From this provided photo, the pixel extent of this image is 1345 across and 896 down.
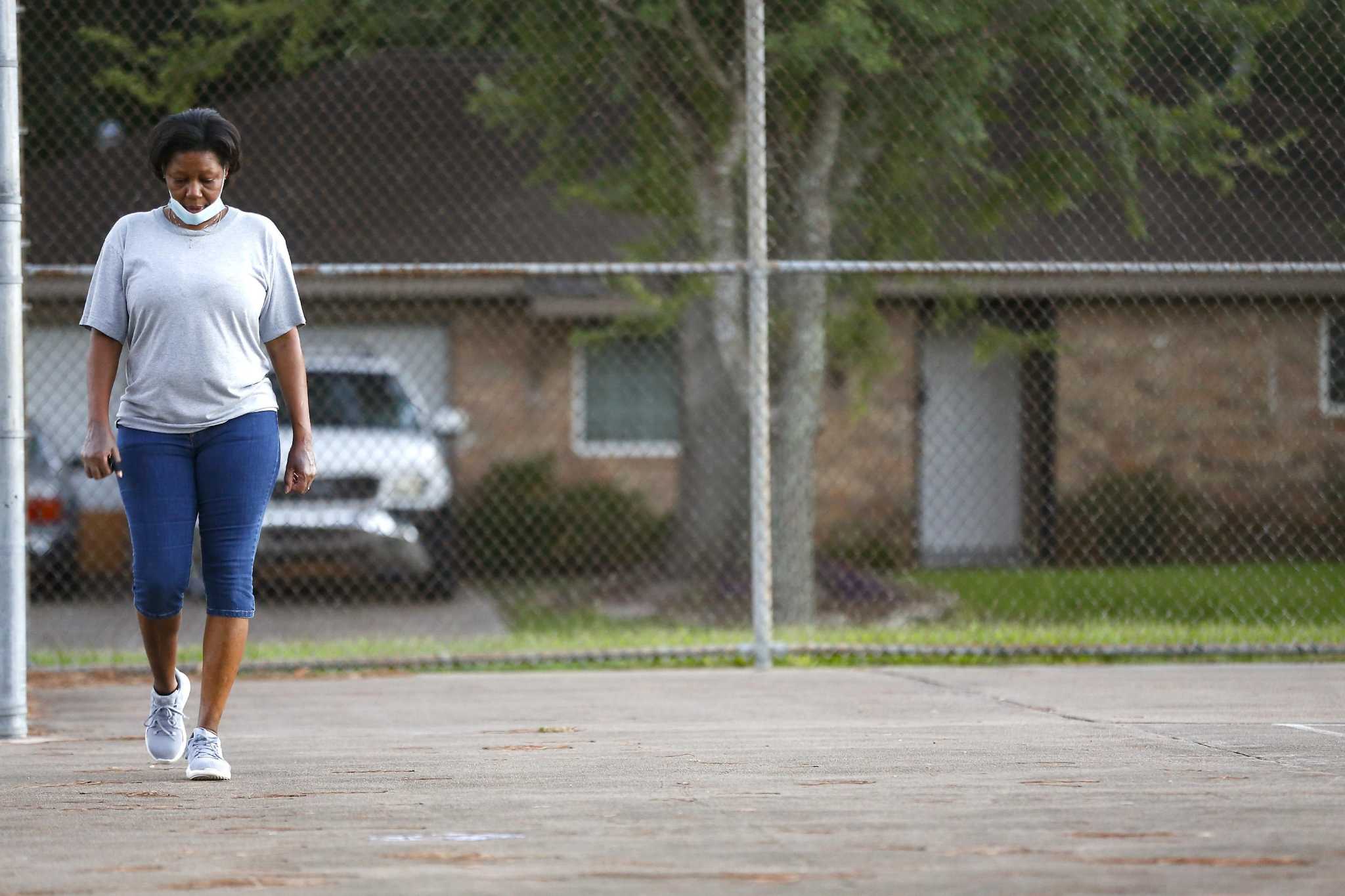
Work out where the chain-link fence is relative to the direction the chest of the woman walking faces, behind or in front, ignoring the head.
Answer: behind

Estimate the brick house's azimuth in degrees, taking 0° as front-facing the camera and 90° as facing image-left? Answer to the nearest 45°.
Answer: approximately 0°

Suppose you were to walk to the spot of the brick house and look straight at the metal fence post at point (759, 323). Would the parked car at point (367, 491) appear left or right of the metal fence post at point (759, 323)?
right

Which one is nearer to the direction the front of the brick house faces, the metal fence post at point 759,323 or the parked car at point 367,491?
the metal fence post

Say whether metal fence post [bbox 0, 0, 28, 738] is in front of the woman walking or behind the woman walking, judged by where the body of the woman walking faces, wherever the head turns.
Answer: behind

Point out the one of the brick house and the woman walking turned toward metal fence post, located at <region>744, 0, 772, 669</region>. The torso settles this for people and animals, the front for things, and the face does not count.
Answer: the brick house

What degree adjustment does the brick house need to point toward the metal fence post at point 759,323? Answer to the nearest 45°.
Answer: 0° — it already faces it

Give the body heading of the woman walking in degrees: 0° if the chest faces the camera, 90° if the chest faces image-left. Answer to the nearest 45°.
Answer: approximately 0°

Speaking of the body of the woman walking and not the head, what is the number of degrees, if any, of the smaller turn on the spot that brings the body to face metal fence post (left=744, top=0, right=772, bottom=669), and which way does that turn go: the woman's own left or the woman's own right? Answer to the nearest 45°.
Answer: approximately 135° to the woman's own left
